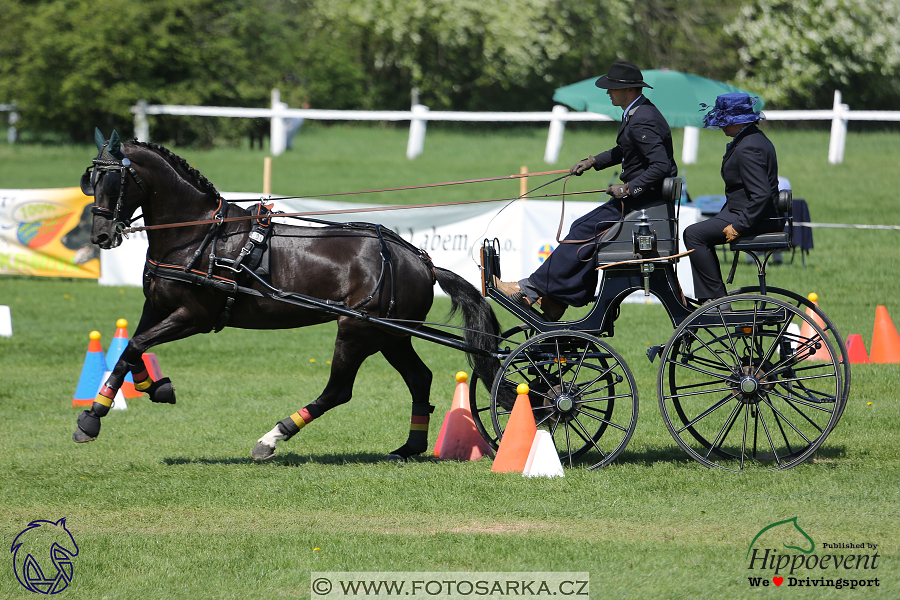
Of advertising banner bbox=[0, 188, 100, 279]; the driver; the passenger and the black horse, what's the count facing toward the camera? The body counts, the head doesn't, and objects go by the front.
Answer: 1

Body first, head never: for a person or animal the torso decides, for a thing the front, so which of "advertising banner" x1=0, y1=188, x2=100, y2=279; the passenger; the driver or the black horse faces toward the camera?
the advertising banner

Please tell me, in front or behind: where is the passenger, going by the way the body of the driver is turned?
behind

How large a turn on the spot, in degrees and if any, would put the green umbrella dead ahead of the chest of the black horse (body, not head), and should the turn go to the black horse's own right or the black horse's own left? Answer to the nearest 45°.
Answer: approximately 135° to the black horse's own right

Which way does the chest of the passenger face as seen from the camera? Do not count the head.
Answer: to the viewer's left

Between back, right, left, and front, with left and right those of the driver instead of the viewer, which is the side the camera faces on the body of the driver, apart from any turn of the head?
left

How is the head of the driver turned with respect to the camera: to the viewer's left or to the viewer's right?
to the viewer's left

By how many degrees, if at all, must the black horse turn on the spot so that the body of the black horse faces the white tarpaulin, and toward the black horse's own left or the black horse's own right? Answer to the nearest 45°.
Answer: approximately 90° to the black horse's own right

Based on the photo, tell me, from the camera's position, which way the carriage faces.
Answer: facing to the left of the viewer

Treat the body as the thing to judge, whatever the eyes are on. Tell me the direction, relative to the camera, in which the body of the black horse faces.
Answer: to the viewer's left

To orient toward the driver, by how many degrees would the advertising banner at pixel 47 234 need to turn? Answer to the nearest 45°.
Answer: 0° — it already faces them
